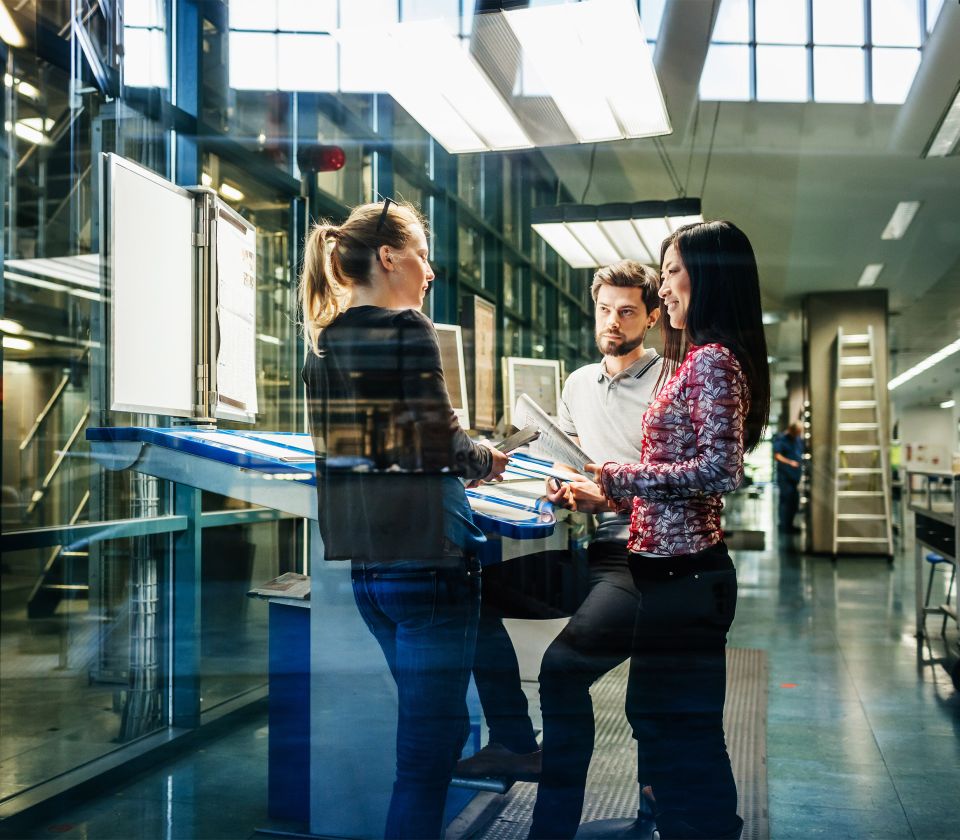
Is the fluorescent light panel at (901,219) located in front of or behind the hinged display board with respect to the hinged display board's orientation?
in front

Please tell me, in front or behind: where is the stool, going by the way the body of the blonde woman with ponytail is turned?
in front

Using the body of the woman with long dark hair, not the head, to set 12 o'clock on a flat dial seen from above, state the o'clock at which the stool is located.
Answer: The stool is roughly at 4 o'clock from the woman with long dark hair.

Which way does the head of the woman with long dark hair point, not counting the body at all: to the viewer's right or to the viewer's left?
to the viewer's left

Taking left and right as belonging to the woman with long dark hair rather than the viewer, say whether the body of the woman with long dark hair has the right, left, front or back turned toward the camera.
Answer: left

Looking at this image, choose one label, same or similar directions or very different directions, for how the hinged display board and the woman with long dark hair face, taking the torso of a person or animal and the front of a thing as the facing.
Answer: very different directions

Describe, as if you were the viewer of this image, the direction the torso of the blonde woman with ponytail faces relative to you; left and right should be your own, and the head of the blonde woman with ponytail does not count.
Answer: facing away from the viewer and to the right of the viewer

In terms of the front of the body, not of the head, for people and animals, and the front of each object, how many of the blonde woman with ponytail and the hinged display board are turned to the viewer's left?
0

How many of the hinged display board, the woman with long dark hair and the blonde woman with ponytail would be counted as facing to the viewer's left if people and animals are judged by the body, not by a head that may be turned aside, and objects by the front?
1

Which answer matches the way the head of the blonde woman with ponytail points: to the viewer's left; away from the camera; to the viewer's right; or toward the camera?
to the viewer's right
